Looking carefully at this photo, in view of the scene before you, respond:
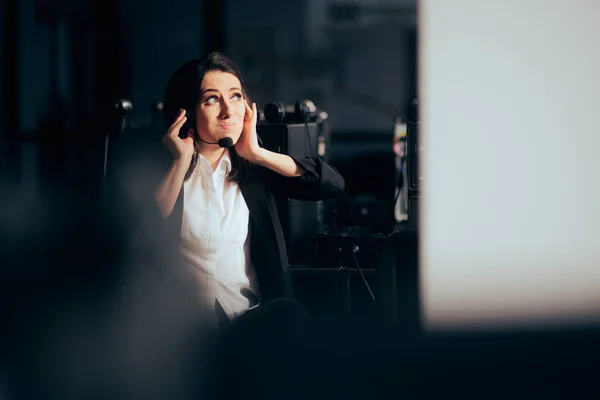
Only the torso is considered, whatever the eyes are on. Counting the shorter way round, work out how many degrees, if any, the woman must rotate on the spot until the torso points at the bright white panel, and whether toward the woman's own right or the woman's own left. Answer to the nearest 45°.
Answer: approximately 90° to the woman's own left

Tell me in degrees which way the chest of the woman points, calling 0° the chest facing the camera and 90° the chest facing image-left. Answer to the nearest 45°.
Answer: approximately 0°
